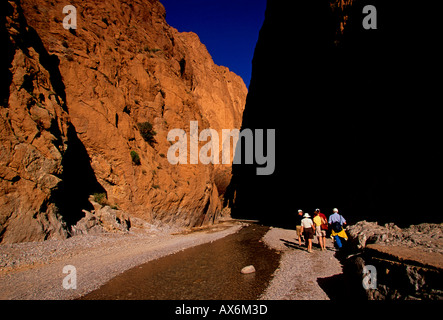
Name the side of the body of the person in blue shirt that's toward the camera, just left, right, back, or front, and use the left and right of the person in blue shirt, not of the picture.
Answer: back

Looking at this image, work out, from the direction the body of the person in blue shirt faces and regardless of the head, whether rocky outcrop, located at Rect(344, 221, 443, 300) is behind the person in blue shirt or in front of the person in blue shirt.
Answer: behind

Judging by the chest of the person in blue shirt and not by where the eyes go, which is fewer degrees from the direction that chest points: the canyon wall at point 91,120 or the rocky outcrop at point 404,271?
the canyon wall

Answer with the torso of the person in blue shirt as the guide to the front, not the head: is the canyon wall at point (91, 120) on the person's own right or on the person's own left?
on the person's own left
